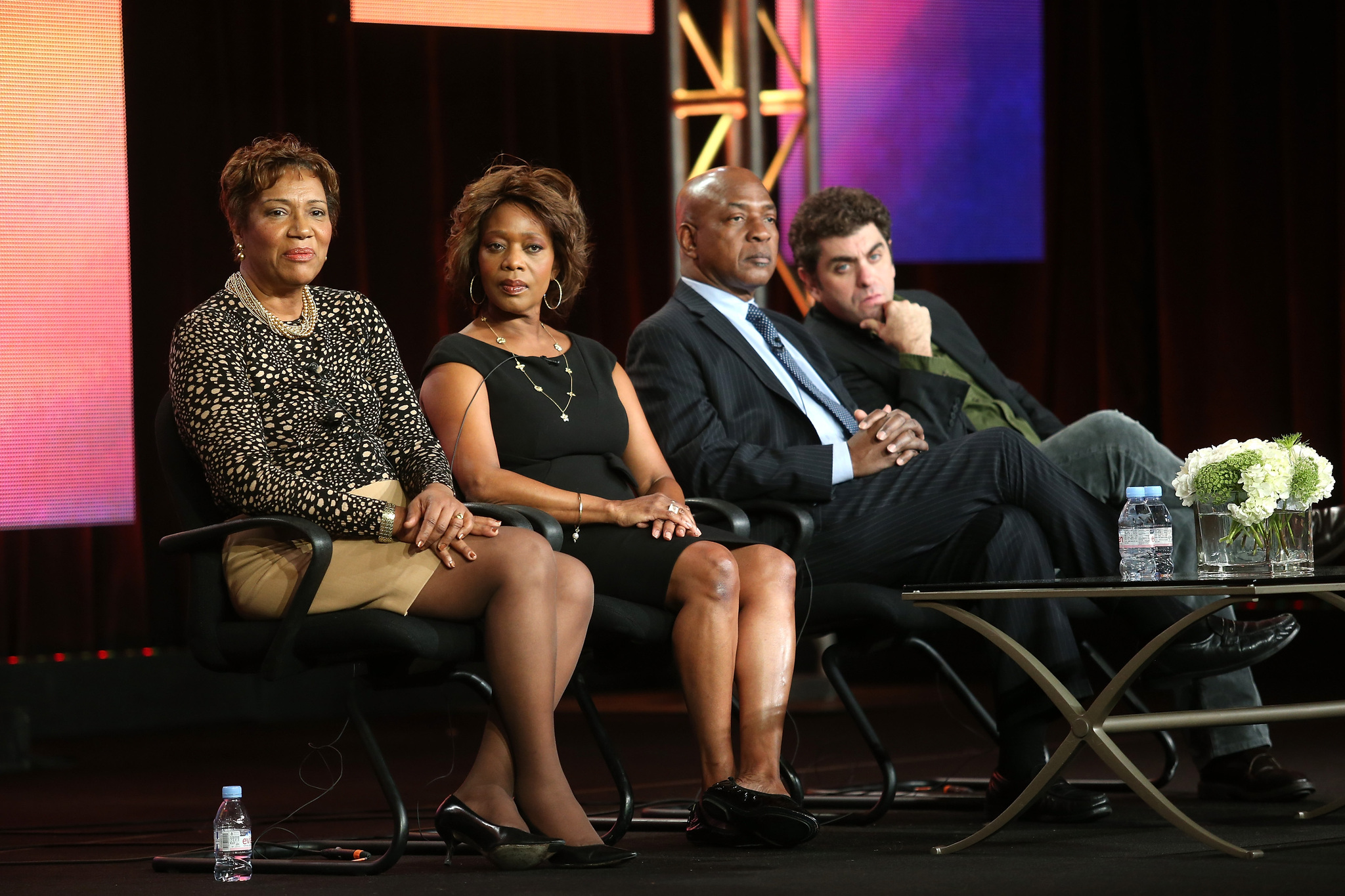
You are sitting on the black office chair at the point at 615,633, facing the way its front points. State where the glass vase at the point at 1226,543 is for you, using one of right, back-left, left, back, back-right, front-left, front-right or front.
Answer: front-left

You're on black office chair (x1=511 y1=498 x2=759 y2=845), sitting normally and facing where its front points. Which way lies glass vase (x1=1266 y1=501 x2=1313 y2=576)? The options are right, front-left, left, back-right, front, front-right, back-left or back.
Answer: front-left

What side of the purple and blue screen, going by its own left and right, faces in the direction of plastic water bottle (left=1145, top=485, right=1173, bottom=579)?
front

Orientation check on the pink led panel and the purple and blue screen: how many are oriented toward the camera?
2

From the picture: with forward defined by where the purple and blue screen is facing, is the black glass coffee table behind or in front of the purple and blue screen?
in front

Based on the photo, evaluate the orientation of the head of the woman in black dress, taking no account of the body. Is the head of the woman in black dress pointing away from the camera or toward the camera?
toward the camera

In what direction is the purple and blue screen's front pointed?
toward the camera

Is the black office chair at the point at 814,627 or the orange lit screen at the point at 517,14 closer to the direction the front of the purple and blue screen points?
the black office chair

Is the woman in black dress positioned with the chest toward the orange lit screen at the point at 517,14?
no

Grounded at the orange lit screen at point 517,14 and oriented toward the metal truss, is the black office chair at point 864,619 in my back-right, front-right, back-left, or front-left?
front-right

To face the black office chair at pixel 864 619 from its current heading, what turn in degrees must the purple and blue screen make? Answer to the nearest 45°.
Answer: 0° — it already faces it

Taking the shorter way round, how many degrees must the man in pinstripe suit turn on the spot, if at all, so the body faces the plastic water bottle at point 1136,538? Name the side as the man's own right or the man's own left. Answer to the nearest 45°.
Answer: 0° — they already face it

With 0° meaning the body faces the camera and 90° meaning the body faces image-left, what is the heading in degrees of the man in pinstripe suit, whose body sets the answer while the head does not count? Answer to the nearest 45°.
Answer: approximately 315°

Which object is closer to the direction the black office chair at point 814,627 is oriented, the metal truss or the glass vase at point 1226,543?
the glass vase

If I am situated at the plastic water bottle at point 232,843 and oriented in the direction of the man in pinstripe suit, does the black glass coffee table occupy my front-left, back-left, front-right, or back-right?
front-right

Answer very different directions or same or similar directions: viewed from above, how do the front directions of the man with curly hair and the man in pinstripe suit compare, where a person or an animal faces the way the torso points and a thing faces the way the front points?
same or similar directions

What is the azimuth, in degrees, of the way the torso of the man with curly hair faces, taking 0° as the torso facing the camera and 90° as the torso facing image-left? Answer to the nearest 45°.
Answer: approximately 315°

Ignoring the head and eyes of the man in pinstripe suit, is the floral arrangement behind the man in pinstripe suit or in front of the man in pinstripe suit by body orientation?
in front

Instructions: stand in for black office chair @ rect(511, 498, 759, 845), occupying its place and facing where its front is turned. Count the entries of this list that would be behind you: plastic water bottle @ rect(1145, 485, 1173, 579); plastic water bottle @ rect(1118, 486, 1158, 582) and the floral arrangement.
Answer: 0

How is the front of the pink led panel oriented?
toward the camera
